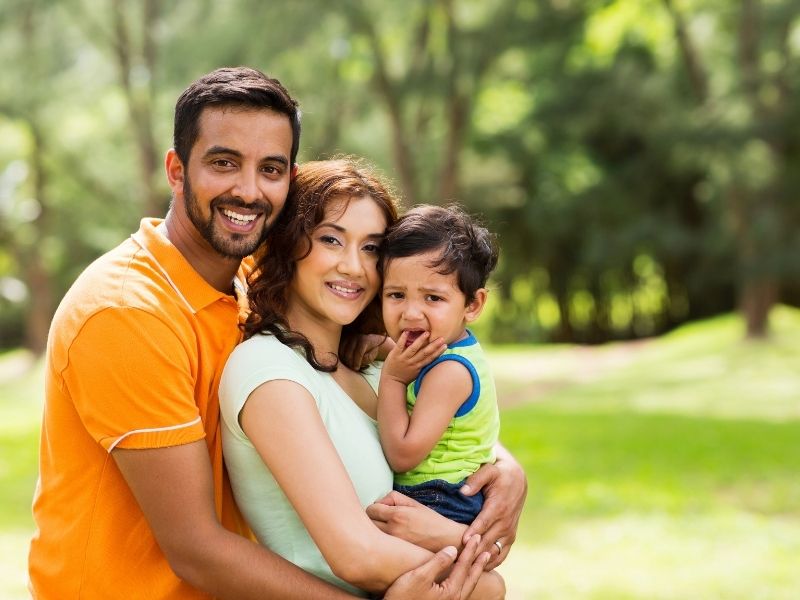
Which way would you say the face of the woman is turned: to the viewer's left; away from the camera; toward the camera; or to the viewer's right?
toward the camera

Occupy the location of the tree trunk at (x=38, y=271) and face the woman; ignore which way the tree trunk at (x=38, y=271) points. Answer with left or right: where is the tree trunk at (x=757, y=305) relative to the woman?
left

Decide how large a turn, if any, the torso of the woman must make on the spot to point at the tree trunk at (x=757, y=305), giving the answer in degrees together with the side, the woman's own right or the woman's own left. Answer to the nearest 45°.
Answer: approximately 90° to the woman's own left

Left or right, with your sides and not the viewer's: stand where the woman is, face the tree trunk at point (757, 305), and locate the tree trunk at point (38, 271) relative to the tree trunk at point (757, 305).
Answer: left

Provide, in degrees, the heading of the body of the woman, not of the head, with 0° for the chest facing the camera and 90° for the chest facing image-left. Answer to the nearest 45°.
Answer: approximately 315°

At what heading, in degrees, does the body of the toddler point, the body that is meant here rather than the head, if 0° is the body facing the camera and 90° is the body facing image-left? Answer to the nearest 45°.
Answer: approximately 45°
